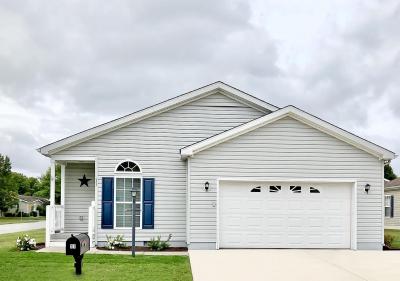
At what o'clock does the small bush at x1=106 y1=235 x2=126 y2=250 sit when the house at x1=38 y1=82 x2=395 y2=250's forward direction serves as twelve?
The small bush is roughly at 1 o'clock from the house.

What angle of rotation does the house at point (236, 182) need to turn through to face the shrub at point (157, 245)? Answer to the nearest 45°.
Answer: approximately 90° to its right

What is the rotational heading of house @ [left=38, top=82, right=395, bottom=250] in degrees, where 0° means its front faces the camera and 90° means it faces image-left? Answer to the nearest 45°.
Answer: approximately 0°

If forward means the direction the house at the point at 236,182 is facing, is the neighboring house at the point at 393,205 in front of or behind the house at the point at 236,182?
behind

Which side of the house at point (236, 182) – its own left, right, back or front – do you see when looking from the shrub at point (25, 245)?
right
